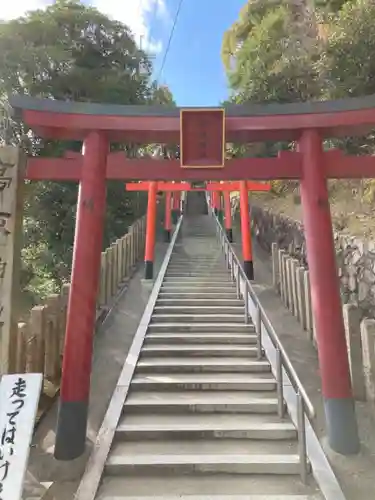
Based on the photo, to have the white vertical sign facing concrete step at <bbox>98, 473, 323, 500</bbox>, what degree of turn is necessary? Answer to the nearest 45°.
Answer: approximately 90° to its left

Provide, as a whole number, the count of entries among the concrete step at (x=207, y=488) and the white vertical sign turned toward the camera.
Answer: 2

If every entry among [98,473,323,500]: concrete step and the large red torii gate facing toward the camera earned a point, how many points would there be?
2

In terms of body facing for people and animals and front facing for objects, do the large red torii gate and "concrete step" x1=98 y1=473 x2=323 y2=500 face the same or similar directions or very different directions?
same or similar directions

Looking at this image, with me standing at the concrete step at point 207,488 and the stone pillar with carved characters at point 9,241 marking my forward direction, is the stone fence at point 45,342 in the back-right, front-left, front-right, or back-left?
front-right

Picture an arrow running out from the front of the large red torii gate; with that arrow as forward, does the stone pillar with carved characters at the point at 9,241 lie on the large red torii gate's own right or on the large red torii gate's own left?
on the large red torii gate's own right

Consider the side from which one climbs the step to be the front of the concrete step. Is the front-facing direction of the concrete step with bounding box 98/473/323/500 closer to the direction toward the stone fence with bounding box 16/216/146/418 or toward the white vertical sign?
the white vertical sign

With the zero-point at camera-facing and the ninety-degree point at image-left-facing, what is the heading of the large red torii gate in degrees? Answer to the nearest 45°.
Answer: approximately 0°

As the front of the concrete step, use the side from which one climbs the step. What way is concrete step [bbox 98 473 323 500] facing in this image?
toward the camera

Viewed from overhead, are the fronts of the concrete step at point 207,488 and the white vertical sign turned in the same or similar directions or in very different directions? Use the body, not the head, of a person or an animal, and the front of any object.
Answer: same or similar directions

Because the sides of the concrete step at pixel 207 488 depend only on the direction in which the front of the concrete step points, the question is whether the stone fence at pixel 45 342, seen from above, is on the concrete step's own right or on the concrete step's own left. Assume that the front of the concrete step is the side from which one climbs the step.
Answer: on the concrete step's own right

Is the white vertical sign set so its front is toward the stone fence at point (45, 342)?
no
